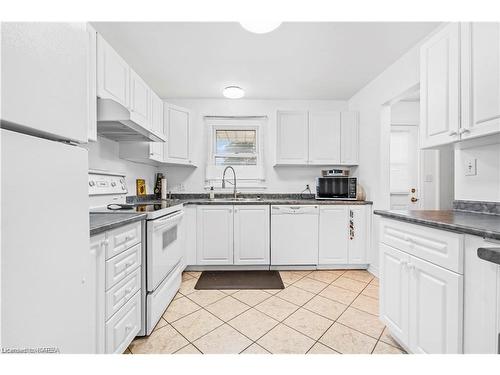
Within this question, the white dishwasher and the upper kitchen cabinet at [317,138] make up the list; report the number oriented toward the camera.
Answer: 2

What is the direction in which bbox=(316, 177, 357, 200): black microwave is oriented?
toward the camera

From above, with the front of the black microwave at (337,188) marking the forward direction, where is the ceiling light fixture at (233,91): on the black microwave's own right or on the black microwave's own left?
on the black microwave's own right

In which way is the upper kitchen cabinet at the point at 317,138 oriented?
toward the camera

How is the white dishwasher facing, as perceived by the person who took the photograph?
facing the viewer

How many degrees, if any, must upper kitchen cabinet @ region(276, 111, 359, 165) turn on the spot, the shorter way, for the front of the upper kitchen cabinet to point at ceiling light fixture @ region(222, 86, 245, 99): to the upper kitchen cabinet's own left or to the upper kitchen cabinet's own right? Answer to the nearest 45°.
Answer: approximately 45° to the upper kitchen cabinet's own right

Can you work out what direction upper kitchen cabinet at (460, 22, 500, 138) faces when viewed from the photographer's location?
facing the viewer and to the left of the viewer

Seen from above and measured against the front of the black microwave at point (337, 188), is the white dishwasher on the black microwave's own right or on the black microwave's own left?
on the black microwave's own right

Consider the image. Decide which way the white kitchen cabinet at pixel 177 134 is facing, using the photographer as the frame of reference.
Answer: facing the viewer and to the right of the viewer

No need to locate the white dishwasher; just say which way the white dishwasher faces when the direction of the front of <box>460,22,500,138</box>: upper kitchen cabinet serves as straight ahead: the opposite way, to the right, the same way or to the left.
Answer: to the left

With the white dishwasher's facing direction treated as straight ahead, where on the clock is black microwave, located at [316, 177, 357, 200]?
The black microwave is roughly at 8 o'clock from the white dishwasher.

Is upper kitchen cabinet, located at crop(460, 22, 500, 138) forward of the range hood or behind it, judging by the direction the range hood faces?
forward

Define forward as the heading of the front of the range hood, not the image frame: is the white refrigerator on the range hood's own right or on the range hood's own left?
on the range hood's own right

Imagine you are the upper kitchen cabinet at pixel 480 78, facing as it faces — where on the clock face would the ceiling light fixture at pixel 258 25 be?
The ceiling light fixture is roughly at 12 o'clock from the upper kitchen cabinet.

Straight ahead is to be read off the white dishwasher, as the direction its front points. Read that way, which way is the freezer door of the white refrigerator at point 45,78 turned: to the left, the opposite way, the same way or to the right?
to the left
